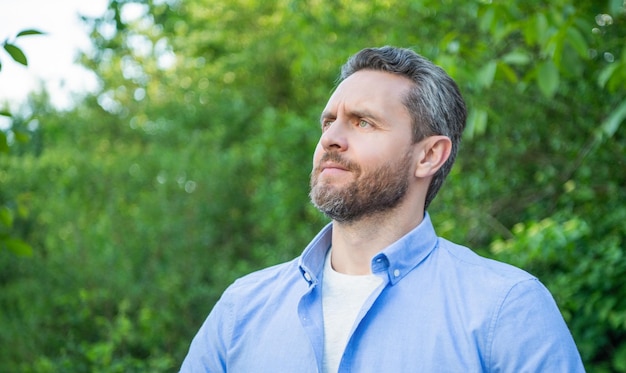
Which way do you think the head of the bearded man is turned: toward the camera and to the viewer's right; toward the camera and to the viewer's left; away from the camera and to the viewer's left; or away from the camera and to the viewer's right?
toward the camera and to the viewer's left

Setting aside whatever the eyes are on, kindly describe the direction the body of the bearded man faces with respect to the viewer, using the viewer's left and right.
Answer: facing the viewer and to the left of the viewer
